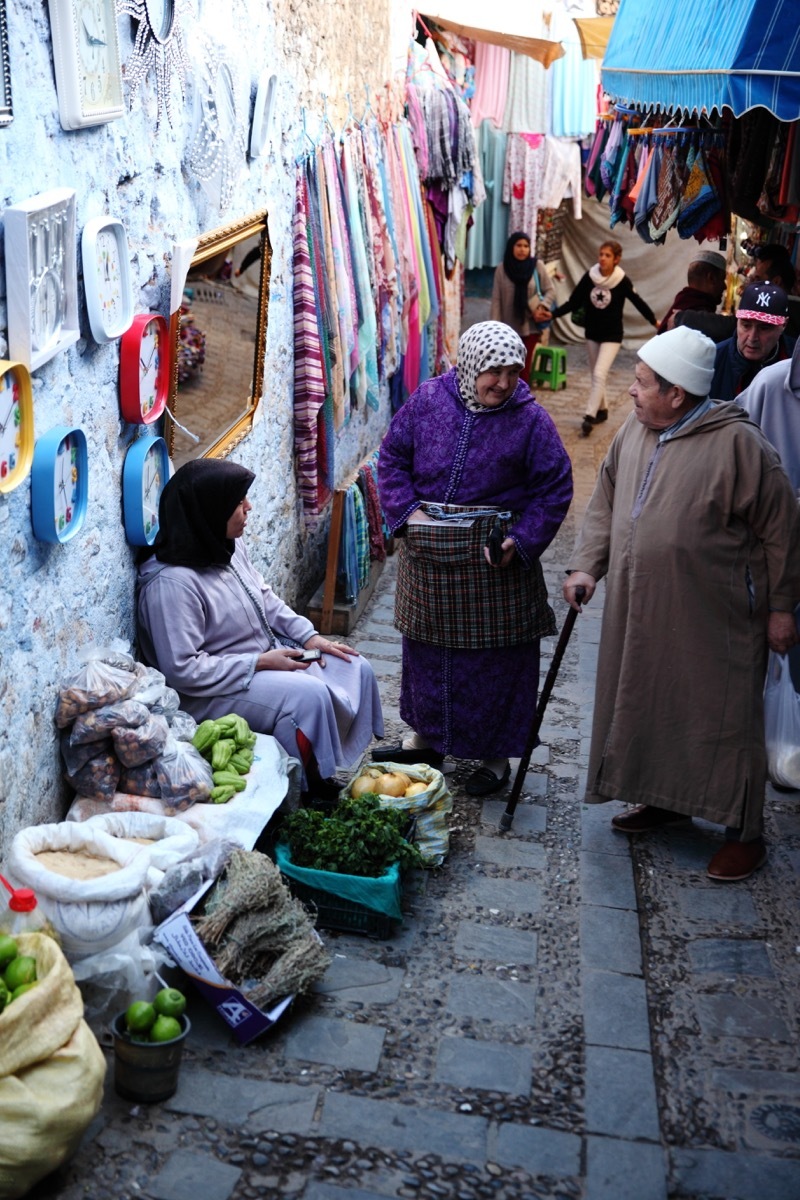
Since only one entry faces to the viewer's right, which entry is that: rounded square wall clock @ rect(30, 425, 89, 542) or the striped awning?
the rounded square wall clock

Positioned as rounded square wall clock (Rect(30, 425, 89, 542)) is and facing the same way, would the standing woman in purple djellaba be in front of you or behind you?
in front

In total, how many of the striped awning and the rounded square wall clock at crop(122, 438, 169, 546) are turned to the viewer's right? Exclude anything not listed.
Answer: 1

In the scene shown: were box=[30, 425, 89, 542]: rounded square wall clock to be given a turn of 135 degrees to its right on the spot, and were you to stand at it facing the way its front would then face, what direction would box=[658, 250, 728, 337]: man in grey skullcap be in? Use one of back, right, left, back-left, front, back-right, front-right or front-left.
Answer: back

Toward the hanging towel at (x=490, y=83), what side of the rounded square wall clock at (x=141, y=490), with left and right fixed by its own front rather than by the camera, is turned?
left

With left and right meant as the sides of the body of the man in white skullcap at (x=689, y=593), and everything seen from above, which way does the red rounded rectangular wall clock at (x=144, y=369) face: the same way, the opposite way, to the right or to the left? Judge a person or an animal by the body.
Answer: the opposite way

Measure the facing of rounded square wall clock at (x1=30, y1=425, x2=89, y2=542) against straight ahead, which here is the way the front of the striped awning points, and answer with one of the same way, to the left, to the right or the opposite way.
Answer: the opposite way

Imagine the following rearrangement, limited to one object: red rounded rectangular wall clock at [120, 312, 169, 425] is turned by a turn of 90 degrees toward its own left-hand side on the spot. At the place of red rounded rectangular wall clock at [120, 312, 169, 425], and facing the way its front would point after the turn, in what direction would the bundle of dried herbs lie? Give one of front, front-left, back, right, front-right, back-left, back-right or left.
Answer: back

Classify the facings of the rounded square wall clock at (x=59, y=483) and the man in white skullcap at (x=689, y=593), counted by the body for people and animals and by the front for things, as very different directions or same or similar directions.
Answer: very different directions

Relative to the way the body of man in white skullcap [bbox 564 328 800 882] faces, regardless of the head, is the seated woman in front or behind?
in front

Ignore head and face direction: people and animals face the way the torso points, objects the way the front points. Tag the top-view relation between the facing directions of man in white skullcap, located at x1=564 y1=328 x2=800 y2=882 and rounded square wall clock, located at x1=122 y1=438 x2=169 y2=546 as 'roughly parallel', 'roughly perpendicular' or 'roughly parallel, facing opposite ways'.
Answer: roughly parallel, facing opposite ways

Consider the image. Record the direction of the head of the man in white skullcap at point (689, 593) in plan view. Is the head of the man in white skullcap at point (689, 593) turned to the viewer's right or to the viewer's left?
to the viewer's left

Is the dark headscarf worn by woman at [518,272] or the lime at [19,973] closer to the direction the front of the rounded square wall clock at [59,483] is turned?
the dark headscarf worn by woman

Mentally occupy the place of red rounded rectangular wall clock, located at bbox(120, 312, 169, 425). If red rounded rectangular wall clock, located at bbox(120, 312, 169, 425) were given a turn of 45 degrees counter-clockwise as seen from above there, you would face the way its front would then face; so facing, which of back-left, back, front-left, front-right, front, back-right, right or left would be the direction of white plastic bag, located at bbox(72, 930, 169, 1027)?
back-right

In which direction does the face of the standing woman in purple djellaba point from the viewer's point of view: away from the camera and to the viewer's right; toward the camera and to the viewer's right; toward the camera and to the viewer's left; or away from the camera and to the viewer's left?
toward the camera and to the viewer's right

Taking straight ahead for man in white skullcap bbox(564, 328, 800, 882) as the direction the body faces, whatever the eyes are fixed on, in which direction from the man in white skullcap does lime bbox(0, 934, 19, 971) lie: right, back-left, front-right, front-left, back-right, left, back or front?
front

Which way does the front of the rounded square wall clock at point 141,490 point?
to the viewer's right

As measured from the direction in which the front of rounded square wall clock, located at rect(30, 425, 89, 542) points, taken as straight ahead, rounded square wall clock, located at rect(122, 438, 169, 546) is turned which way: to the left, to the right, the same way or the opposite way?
the same way

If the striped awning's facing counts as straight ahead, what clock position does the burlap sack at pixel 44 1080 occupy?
The burlap sack is roughly at 11 o'clock from the striped awning.

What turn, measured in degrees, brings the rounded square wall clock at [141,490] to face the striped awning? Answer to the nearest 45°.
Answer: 0° — it already faces it

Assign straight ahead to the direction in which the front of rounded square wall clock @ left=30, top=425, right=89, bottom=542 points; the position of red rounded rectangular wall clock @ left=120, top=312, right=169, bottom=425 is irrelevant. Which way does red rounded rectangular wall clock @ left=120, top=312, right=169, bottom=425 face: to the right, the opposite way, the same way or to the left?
the same way

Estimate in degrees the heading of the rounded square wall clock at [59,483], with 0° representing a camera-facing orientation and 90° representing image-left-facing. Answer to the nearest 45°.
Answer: approximately 270°
